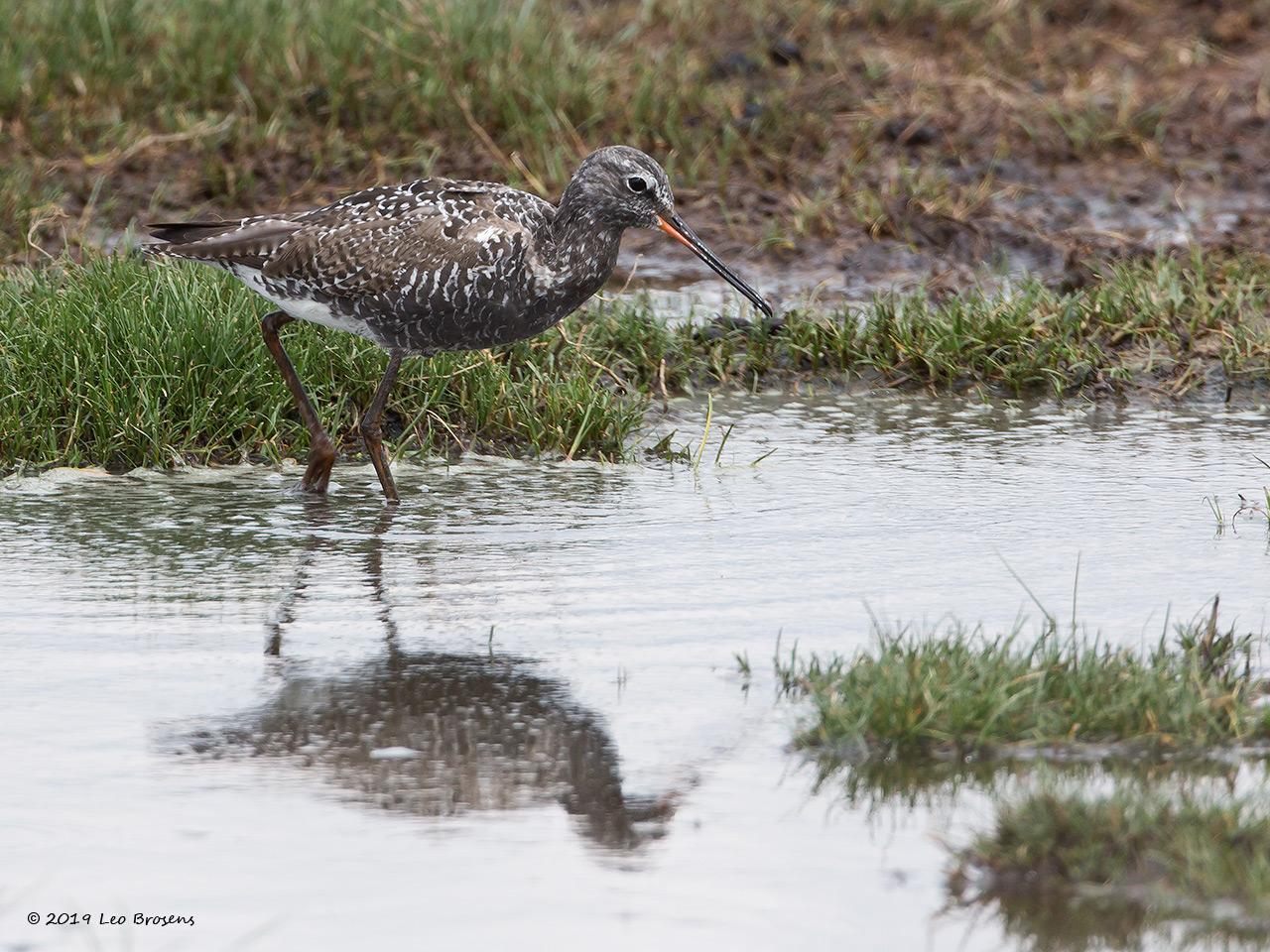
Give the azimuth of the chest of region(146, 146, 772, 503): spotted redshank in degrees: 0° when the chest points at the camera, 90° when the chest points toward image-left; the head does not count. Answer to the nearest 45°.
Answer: approximately 270°

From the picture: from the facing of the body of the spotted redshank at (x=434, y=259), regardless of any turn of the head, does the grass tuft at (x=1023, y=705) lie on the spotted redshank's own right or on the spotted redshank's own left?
on the spotted redshank's own right
